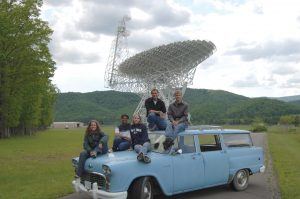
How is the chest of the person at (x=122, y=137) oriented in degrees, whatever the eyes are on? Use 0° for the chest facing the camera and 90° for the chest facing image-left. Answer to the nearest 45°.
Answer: approximately 0°

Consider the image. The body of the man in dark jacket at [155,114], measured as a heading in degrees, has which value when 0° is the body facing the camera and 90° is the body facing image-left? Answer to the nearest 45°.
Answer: approximately 0°

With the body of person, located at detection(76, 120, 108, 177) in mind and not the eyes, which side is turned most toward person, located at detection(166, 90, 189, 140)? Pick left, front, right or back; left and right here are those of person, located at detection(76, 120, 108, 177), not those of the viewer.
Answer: left

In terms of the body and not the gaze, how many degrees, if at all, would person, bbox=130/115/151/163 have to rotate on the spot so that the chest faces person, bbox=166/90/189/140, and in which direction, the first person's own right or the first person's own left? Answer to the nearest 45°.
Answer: approximately 135° to the first person's own left

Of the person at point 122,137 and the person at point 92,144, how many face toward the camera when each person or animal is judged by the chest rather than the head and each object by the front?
2
